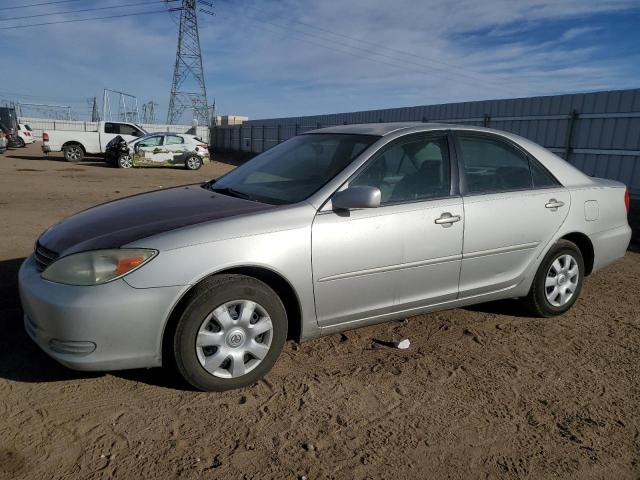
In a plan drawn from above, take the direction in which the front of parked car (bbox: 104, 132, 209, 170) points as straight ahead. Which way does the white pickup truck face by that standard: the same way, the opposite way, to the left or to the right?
the opposite way

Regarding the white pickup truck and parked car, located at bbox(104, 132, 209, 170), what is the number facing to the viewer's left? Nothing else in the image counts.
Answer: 1

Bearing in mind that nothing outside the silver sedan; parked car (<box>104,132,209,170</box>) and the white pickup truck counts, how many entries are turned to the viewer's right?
1

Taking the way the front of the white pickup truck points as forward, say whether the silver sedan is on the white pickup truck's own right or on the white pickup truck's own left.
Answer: on the white pickup truck's own right

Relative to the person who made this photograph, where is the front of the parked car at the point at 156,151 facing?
facing to the left of the viewer

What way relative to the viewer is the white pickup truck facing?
to the viewer's right

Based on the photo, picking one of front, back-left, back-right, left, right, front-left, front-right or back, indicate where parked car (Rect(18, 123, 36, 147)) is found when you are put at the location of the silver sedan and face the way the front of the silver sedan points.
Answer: right

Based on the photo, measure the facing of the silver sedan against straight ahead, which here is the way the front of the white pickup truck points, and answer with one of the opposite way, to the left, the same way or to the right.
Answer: the opposite way

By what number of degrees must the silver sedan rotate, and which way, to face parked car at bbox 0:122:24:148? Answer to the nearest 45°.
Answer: approximately 90° to its right

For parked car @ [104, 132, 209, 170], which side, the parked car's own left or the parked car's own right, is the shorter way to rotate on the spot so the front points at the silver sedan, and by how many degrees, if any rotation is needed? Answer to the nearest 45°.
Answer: approximately 90° to the parked car's own left

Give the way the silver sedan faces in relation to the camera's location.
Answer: facing the viewer and to the left of the viewer
